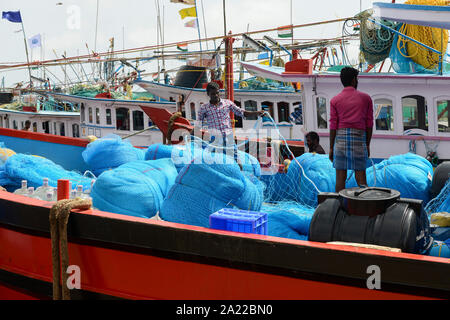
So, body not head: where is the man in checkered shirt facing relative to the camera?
toward the camera

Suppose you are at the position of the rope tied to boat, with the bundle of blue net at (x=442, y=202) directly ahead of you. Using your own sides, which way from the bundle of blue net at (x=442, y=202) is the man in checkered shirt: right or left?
left

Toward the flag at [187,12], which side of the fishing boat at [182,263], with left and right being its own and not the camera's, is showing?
right

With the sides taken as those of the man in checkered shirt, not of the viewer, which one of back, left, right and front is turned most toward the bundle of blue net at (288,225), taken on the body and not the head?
front

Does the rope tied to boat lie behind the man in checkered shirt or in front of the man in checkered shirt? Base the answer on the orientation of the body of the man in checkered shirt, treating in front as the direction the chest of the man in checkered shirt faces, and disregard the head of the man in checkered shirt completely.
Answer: in front

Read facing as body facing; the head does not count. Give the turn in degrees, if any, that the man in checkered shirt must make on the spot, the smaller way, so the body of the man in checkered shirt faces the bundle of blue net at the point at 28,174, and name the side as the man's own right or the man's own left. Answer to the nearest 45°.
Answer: approximately 90° to the man's own right

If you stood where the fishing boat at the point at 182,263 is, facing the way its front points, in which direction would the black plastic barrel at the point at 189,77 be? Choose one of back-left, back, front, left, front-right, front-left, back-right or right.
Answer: right

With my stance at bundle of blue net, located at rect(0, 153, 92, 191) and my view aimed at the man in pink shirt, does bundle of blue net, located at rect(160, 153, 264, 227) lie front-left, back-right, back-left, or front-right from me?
front-right
